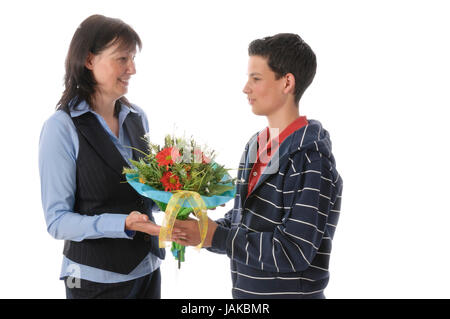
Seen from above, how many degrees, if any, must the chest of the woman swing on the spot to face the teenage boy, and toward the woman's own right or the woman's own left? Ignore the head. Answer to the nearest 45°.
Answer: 0° — they already face them

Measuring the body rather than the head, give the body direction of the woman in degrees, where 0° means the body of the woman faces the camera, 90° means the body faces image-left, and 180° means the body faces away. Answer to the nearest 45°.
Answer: approximately 315°

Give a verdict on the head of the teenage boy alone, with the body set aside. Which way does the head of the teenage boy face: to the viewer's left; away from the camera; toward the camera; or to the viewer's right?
to the viewer's left

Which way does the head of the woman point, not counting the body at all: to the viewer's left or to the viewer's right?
to the viewer's right
